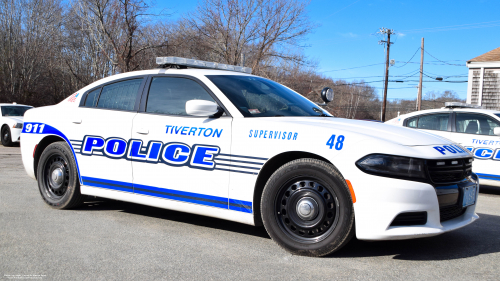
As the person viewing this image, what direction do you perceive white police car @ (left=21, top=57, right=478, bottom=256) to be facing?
facing the viewer and to the right of the viewer

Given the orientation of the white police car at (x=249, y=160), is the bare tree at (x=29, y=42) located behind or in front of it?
behind

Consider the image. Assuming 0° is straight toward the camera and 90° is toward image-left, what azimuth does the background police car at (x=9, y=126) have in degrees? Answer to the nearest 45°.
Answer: approximately 315°

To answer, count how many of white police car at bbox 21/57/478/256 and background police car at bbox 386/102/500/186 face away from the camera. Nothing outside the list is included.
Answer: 0

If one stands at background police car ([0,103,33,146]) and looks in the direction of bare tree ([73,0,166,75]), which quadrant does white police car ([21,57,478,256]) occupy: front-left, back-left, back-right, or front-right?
back-right

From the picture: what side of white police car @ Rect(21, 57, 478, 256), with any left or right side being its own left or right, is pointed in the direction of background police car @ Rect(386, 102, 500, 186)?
left

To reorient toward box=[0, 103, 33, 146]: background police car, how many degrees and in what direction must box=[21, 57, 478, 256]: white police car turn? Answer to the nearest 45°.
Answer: approximately 180°

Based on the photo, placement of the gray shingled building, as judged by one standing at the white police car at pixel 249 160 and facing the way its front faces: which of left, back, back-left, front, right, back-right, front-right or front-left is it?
left

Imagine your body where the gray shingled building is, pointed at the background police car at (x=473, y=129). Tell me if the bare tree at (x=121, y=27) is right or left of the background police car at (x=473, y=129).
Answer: right
